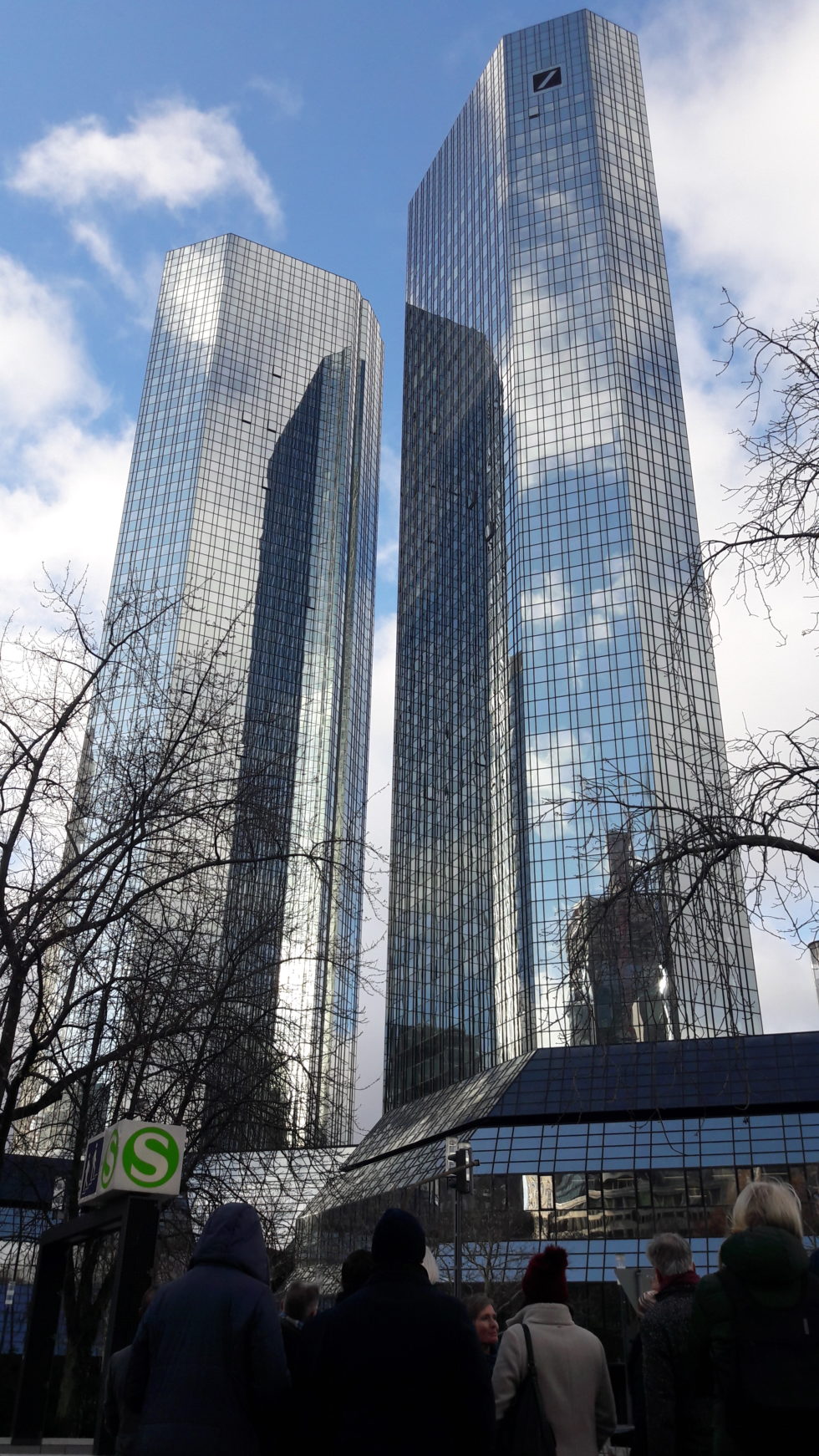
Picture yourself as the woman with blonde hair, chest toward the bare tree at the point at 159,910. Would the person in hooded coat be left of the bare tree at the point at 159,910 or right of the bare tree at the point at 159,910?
left

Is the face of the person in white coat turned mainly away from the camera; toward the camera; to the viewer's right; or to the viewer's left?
away from the camera

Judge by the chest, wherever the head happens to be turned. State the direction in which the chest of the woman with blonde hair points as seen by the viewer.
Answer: away from the camera

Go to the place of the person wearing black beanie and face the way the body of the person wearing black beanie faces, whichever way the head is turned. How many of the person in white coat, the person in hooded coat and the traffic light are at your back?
0

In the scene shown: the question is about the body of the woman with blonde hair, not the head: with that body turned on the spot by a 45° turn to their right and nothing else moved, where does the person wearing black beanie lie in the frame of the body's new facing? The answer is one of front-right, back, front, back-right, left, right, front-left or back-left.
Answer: back-left

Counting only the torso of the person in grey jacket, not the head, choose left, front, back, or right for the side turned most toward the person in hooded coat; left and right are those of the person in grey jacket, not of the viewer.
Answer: left

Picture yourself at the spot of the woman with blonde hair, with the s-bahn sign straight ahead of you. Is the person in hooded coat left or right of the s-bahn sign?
left

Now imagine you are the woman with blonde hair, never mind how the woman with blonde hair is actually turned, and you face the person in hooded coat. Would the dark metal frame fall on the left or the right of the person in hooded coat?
right

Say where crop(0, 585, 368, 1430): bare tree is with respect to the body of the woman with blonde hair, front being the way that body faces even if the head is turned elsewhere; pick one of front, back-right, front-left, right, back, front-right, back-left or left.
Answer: front-left

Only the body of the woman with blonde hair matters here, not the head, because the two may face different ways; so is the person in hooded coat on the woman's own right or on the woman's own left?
on the woman's own left

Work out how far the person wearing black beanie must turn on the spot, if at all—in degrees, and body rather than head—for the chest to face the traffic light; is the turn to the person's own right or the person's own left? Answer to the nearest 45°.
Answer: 0° — they already face it

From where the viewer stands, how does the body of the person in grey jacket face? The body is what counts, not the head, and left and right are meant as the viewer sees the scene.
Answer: facing away from the viewer and to the left of the viewer

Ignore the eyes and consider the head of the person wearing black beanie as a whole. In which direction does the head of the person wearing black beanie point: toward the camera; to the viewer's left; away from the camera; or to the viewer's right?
away from the camera

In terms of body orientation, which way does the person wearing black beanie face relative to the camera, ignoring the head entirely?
away from the camera

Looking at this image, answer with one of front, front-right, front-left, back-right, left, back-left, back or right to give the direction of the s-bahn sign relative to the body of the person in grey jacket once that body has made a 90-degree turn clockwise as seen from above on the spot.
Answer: left
